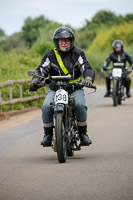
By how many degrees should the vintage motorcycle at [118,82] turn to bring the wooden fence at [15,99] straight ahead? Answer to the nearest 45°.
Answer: approximately 45° to its right

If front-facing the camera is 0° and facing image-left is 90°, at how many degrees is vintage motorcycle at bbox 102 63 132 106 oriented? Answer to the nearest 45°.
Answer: approximately 0°

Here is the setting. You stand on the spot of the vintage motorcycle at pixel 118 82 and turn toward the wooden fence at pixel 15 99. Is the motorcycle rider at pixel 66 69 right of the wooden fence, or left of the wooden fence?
left

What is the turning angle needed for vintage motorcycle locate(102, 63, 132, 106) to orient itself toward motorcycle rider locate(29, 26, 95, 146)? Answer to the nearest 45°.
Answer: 0° — it already faces them

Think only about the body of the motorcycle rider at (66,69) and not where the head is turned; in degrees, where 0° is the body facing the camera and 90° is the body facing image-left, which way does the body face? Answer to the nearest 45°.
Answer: approximately 0°

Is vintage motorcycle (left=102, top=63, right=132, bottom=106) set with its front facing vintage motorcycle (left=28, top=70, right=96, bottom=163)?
yes

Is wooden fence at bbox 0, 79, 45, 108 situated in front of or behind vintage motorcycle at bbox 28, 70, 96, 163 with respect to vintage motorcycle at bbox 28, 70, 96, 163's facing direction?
behind

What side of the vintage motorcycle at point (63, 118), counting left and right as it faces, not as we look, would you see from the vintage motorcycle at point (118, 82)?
back

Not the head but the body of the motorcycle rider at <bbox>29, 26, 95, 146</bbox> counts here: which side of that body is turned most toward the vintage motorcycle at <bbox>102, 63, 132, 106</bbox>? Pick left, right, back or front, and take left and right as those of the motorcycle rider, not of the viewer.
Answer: back

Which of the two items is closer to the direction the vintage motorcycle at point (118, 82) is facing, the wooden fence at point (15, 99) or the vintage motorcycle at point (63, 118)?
the vintage motorcycle

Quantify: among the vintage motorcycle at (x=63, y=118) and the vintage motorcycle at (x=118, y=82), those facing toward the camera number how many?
2
